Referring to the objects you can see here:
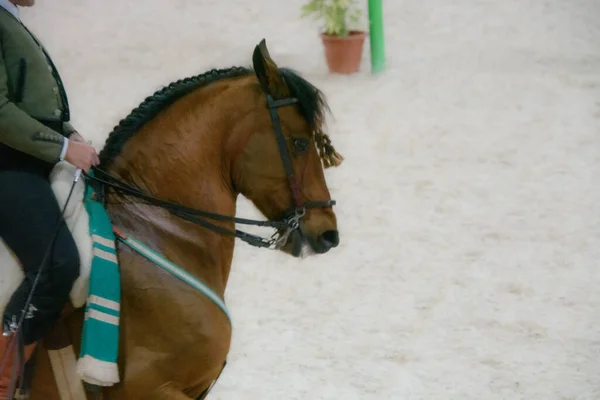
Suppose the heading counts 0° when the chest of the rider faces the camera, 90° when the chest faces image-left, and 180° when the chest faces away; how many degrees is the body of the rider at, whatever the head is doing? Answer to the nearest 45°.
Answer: approximately 270°

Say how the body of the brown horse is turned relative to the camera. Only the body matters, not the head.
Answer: to the viewer's right
